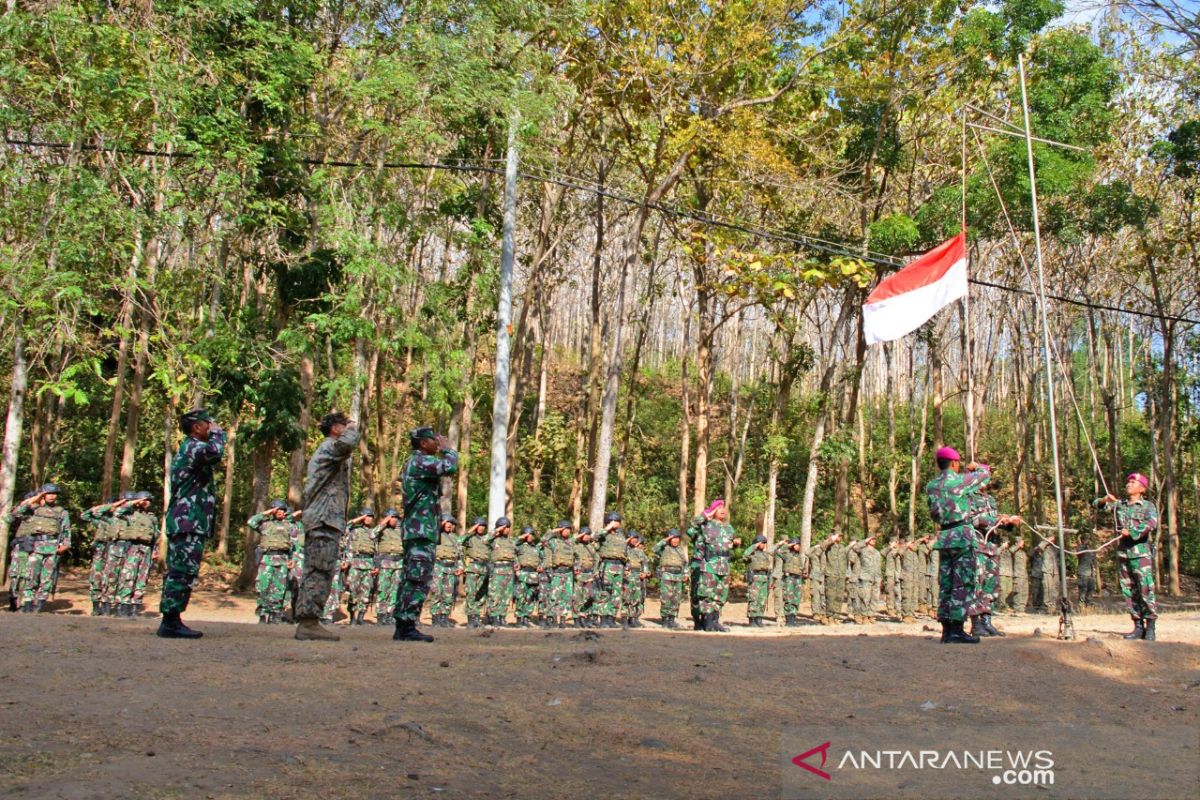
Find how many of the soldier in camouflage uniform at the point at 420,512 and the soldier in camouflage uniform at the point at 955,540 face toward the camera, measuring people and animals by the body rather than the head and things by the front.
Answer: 0

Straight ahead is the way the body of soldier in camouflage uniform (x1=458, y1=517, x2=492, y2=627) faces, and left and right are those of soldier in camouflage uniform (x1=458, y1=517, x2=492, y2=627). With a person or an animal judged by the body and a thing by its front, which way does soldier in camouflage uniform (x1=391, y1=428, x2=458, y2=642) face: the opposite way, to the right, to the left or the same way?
to the left

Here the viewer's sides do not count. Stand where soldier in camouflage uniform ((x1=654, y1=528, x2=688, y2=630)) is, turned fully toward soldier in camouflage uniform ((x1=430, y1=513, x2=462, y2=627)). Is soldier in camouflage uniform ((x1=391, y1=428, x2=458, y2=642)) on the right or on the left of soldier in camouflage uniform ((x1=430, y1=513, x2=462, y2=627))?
left

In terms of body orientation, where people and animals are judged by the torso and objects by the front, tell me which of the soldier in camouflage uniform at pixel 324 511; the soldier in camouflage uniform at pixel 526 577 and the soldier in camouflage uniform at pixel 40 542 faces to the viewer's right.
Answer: the soldier in camouflage uniform at pixel 324 511

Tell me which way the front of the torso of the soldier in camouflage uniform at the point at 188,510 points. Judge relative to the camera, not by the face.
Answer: to the viewer's right

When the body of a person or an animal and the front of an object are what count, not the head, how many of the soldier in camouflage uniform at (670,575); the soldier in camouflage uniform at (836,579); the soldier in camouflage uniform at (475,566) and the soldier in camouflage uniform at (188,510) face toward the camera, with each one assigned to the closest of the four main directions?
3

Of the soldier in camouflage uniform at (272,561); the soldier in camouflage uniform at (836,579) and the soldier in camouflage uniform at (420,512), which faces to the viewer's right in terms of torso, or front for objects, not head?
the soldier in camouflage uniform at (420,512)

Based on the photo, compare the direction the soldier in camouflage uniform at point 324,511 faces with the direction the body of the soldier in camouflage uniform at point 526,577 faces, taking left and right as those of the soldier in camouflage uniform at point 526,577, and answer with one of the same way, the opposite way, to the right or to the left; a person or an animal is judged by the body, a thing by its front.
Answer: to the left

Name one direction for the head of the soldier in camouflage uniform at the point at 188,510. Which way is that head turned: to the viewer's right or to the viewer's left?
to the viewer's right

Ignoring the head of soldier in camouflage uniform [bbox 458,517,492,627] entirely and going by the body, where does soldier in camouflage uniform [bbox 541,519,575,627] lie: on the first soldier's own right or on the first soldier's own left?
on the first soldier's own left

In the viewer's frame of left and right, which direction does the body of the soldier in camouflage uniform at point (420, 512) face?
facing to the right of the viewer

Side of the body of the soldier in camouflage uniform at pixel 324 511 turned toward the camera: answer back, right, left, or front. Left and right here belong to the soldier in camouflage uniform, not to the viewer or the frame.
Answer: right
